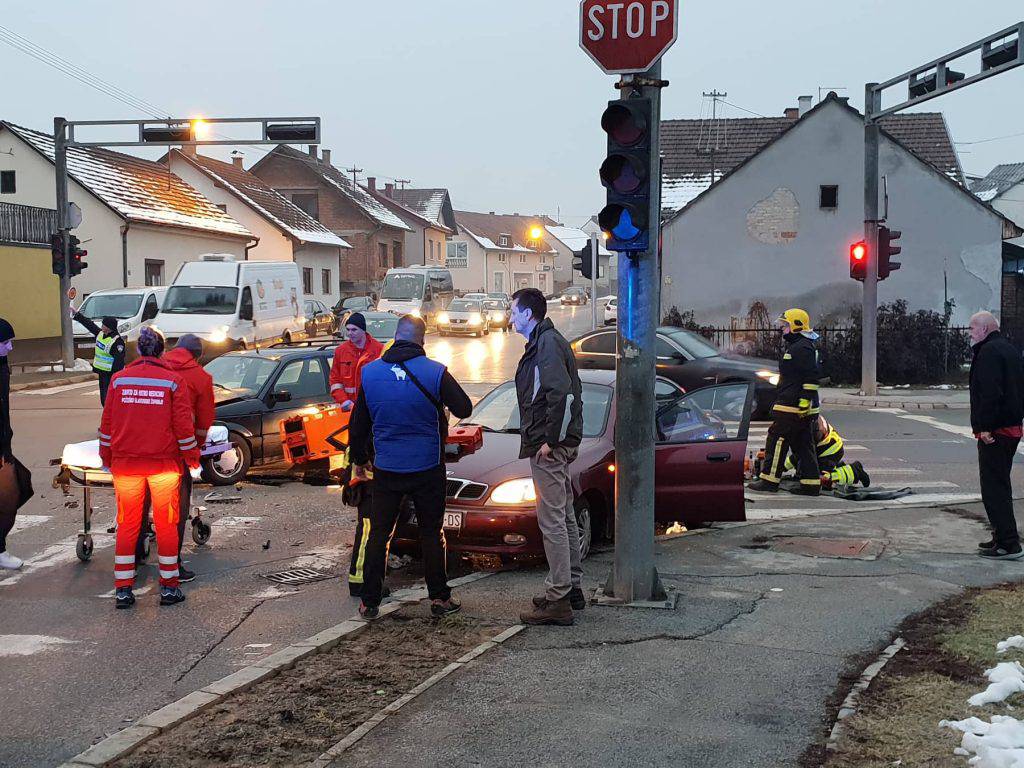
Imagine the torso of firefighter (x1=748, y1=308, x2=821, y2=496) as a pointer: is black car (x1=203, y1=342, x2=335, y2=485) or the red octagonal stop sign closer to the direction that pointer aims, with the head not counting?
the black car

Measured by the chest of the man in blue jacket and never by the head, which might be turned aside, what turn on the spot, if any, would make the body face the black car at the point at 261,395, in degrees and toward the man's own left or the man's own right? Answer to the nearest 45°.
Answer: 0° — they already face it

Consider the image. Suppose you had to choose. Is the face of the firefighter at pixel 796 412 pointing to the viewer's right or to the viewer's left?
to the viewer's left

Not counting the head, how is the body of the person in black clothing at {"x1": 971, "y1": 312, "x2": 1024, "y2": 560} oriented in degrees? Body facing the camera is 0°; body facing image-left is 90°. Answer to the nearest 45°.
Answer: approximately 90°

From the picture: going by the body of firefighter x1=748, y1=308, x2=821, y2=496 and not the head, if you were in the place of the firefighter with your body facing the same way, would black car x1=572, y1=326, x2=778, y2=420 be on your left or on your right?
on your right

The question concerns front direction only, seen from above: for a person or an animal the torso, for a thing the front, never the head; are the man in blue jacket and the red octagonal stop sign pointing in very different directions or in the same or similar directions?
very different directions

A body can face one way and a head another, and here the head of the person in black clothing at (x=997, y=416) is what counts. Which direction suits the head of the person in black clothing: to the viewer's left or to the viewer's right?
to the viewer's left

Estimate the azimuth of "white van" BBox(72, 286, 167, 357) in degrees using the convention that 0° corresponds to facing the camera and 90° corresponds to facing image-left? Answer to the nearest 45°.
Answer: approximately 45°

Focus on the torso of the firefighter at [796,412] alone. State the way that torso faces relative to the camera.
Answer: to the viewer's left

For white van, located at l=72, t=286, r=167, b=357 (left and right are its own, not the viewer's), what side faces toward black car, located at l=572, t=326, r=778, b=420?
left

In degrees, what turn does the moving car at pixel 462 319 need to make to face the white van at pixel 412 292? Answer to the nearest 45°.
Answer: approximately 135° to its right
